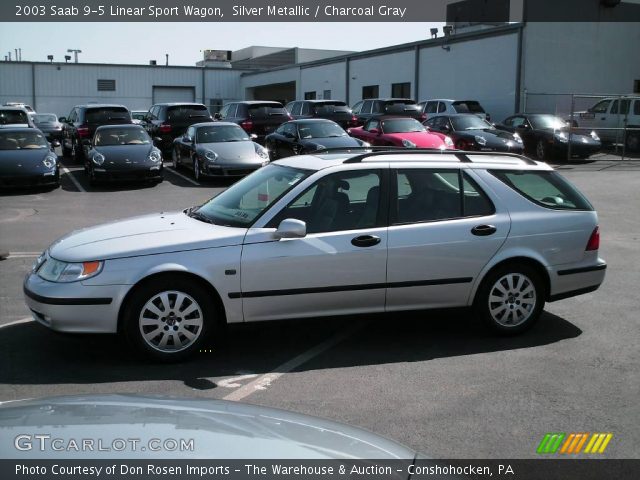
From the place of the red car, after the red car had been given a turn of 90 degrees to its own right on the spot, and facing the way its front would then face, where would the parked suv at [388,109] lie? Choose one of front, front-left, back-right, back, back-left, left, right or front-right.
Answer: back-right

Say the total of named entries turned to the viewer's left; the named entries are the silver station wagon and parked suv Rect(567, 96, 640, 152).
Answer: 2

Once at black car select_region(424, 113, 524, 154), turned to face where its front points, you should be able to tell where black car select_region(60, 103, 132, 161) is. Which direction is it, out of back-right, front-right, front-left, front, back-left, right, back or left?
back-right

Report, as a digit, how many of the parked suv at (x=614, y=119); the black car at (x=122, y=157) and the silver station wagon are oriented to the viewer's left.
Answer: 2

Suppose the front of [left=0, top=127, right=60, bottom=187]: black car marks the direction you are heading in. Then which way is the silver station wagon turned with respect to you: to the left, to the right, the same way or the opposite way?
to the right

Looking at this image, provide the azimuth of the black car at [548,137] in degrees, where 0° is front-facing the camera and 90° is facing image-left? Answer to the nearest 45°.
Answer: approximately 315°

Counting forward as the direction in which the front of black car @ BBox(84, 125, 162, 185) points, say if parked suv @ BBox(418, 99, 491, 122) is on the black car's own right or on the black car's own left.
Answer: on the black car's own left

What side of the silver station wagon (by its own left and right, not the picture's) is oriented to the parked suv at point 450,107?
right

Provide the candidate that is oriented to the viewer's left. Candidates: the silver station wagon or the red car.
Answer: the silver station wagon
